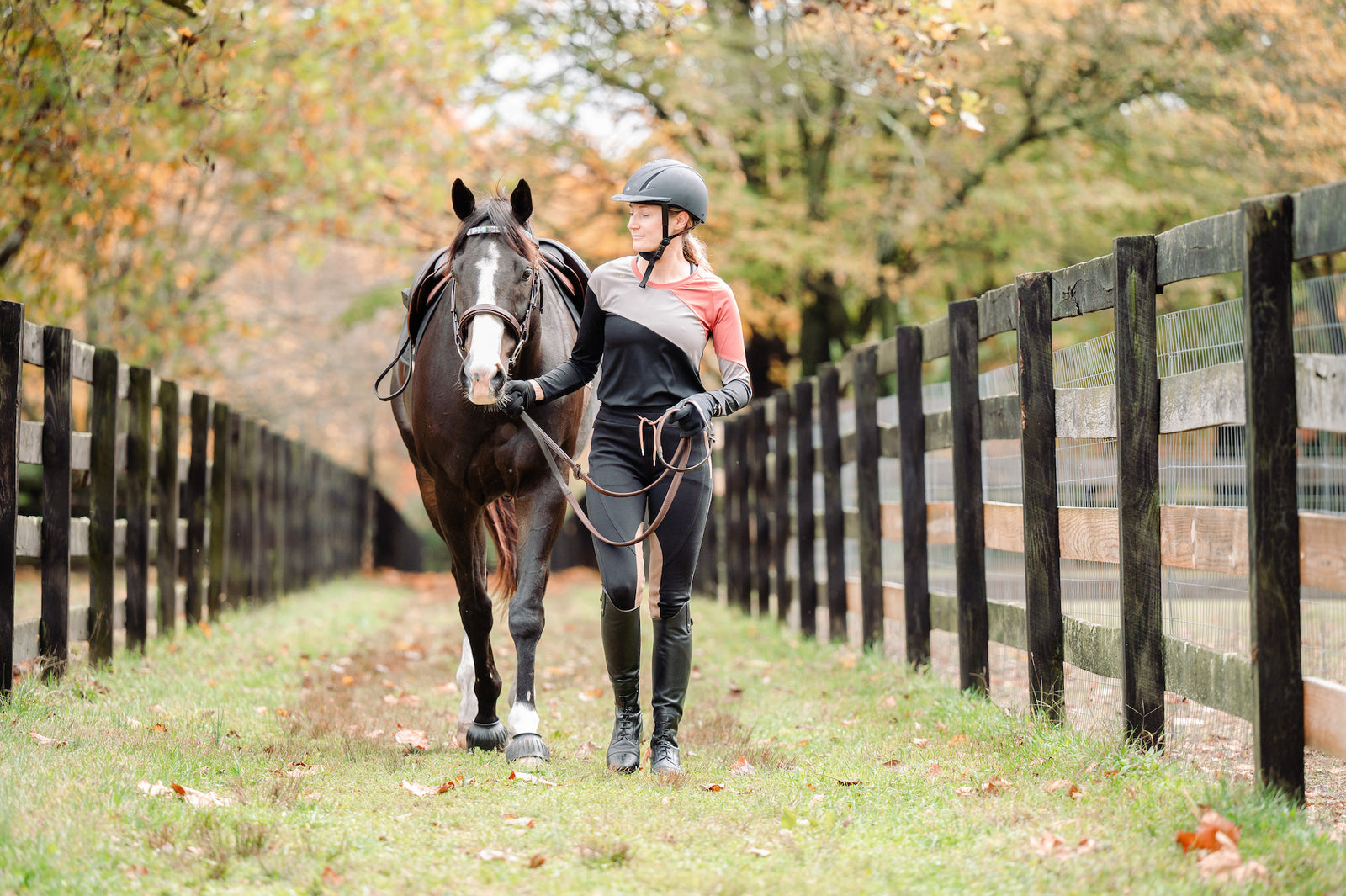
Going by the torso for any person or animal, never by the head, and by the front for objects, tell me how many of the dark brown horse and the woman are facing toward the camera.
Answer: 2

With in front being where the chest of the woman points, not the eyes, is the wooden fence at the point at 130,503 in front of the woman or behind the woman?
behind

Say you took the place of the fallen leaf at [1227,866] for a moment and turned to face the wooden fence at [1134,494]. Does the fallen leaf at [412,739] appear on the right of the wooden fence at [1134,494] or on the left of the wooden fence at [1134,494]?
left

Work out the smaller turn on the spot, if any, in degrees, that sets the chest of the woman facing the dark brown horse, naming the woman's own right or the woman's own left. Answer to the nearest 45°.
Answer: approximately 135° to the woman's own right

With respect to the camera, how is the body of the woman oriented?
toward the camera

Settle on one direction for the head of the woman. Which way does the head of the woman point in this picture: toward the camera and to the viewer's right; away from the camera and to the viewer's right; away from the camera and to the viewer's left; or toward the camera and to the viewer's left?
toward the camera and to the viewer's left

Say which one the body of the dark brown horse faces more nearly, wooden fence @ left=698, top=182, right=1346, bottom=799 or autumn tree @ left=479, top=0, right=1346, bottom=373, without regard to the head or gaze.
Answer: the wooden fence

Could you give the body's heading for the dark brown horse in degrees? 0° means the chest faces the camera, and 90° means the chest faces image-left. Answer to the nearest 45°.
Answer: approximately 0°

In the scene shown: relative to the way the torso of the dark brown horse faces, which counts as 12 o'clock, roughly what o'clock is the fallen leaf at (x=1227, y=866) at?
The fallen leaf is roughly at 11 o'clock from the dark brown horse.

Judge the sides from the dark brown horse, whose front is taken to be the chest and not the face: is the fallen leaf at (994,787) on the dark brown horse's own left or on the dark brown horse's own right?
on the dark brown horse's own left

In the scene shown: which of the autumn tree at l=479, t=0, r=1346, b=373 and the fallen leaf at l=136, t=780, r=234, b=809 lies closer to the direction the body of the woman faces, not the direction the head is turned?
the fallen leaf

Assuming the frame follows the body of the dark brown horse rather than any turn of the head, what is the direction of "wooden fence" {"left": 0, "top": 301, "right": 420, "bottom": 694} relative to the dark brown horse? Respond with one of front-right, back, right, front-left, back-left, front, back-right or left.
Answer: back-right

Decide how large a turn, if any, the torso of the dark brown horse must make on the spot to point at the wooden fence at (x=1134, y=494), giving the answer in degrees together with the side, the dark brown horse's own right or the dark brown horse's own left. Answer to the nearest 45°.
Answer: approximately 45° to the dark brown horse's own left

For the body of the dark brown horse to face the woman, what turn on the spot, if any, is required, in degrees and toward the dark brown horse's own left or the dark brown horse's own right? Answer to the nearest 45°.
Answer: approximately 45° to the dark brown horse's own left

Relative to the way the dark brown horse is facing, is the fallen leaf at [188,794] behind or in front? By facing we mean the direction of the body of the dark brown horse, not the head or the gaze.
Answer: in front
